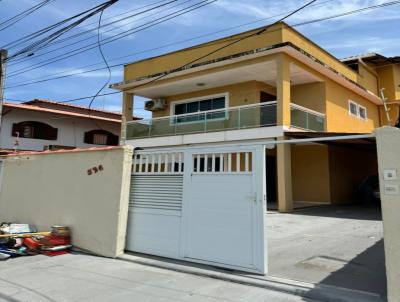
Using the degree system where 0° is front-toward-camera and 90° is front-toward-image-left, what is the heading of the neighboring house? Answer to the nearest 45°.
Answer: approximately 315°

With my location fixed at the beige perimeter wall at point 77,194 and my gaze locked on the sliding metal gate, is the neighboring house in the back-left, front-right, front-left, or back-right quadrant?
back-left

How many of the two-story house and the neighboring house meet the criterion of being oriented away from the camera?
0

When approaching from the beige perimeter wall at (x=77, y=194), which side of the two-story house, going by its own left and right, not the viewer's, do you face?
front

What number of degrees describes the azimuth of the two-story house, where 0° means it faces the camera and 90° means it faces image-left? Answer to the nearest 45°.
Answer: approximately 45°

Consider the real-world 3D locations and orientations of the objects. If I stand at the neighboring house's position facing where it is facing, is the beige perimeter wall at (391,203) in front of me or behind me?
in front
